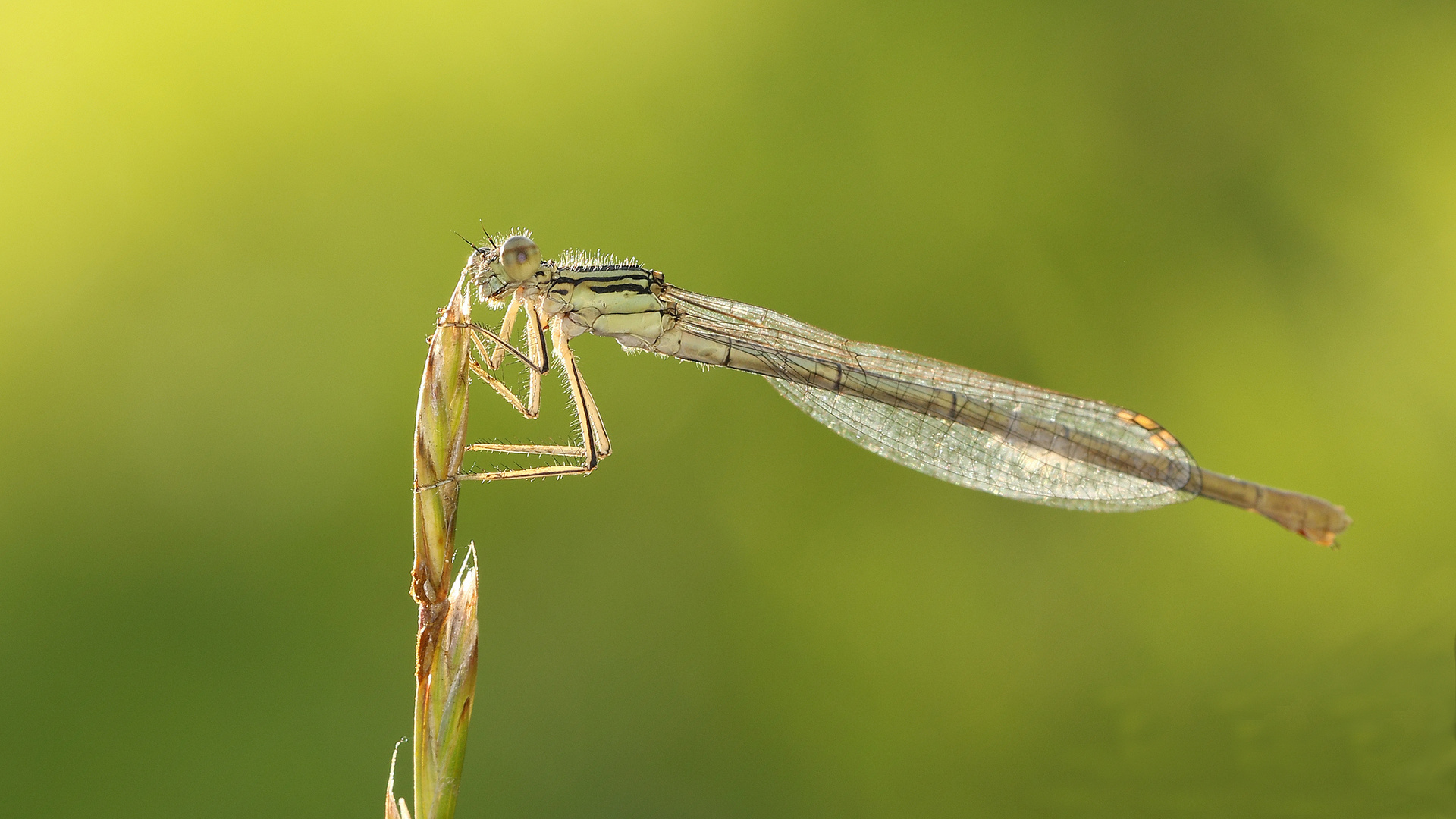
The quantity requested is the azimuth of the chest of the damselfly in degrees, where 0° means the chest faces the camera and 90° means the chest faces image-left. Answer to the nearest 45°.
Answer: approximately 90°
